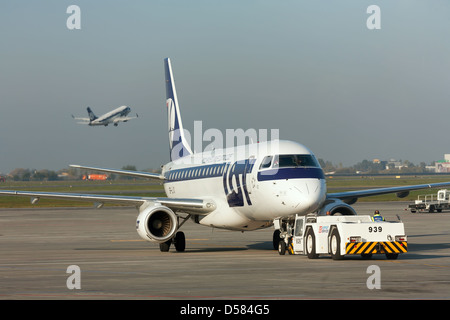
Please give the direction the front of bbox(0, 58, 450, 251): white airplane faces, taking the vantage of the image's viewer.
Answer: facing the viewer and to the right of the viewer

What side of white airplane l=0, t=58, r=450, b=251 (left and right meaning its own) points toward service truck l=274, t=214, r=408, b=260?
front
